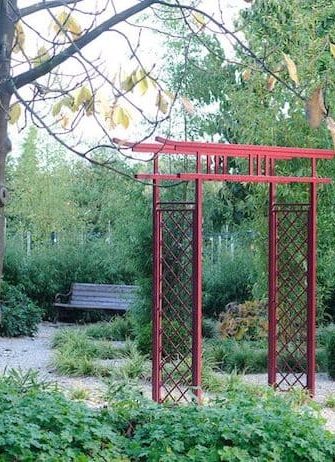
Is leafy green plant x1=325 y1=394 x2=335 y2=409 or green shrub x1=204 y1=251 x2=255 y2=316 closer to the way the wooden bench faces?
the leafy green plant

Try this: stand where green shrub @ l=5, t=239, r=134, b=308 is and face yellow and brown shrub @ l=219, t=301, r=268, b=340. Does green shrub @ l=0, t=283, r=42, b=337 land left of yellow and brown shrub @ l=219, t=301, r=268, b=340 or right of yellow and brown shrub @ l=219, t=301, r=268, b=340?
right

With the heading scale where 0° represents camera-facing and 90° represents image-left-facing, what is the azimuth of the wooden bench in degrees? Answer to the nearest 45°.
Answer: approximately 45°

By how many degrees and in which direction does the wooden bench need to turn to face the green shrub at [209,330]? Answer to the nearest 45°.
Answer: approximately 90° to its left

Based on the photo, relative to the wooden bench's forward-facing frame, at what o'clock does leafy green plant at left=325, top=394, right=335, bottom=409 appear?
The leafy green plant is roughly at 10 o'clock from the wooden bench.

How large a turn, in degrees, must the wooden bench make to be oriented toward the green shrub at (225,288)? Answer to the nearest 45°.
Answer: approximately 135° to its left

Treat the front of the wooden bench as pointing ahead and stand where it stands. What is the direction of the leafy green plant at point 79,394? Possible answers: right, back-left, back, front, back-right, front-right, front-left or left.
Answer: front-left

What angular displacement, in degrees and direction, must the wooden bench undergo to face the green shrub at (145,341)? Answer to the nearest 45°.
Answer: approximately 45° to its left

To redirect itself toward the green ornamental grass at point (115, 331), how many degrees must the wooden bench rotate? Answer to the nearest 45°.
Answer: approximately 45° to its left
